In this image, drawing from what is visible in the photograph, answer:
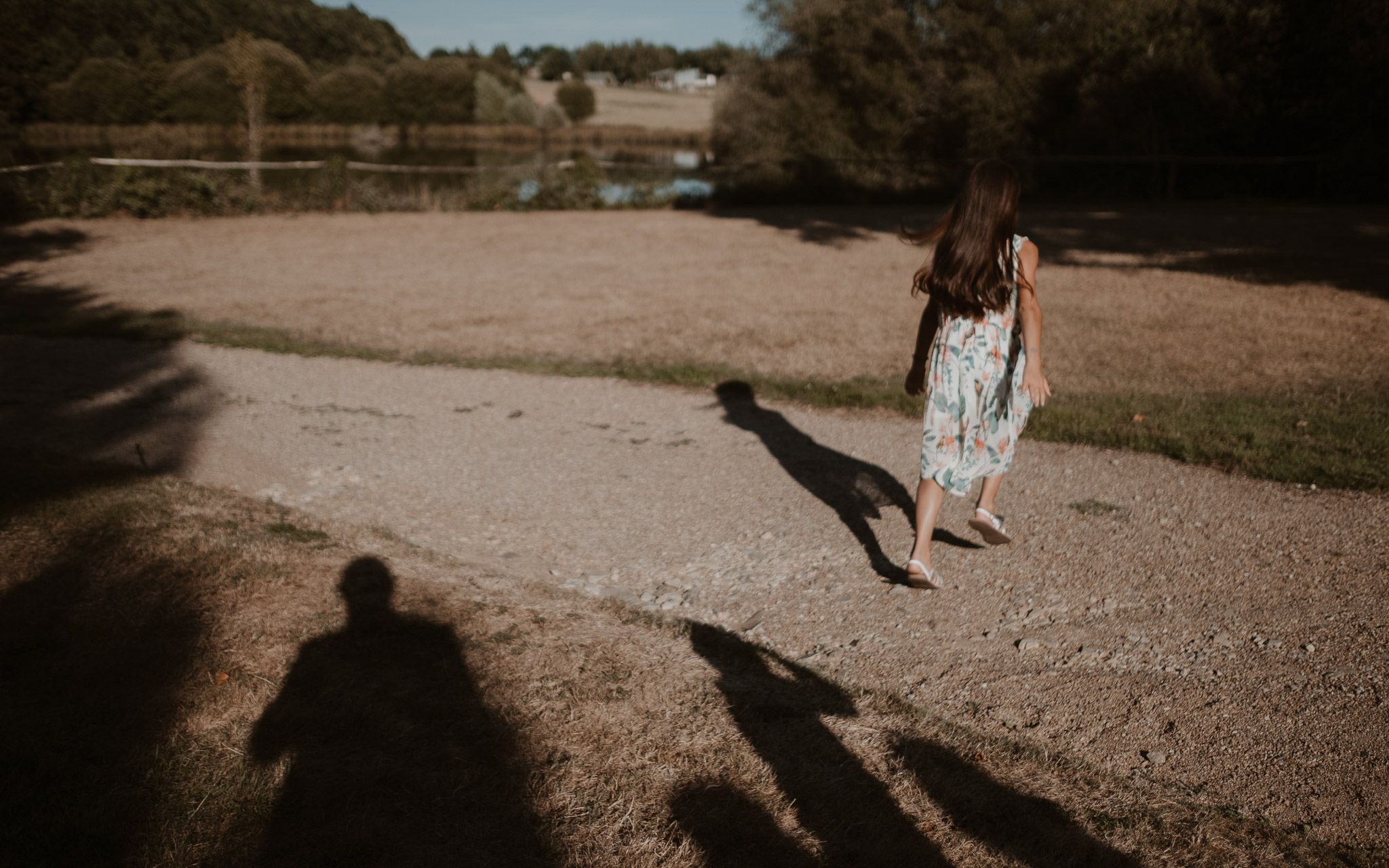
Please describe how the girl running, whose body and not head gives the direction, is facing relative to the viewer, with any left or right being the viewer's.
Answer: facing away from the viewer and to the right of the viewer

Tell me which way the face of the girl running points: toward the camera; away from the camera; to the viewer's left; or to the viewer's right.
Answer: away from the camera
